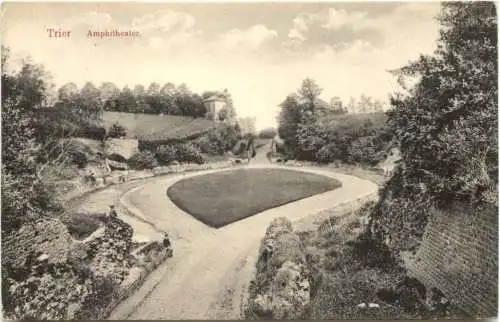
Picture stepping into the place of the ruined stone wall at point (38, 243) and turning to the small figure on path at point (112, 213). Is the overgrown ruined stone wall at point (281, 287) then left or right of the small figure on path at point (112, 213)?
right
